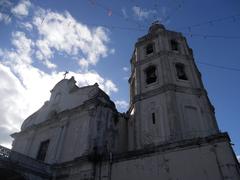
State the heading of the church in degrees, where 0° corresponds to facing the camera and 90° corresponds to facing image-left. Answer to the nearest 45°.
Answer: approximately 45°
